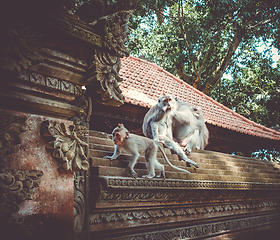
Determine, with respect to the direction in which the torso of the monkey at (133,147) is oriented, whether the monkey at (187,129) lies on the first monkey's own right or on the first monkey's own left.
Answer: on the first monkey's own right

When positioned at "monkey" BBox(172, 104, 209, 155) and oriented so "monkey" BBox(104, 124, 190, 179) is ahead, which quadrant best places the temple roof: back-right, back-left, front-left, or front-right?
back-right

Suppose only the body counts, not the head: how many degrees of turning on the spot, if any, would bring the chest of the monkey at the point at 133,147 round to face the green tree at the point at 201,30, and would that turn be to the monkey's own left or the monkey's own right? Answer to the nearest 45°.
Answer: approximately 90° to the monkey's own right

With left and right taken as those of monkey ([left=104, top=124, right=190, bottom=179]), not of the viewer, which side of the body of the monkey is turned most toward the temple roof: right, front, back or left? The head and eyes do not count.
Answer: right

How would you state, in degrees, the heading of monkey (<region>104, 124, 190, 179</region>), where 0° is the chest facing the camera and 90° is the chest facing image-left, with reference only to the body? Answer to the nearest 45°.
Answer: approximately 90°

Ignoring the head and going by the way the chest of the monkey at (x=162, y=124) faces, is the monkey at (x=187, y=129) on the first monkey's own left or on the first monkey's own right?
on the first monkey's own left
